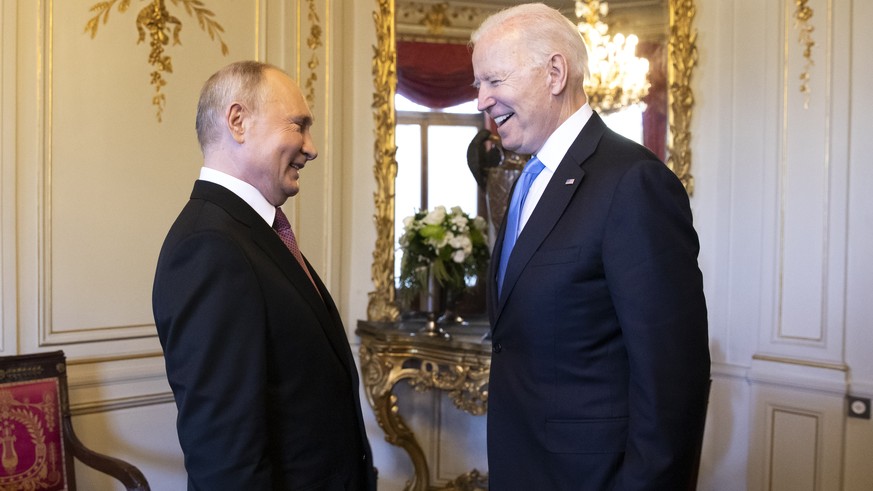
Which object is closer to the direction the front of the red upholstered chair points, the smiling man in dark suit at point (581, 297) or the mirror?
the smiling man in dark suit

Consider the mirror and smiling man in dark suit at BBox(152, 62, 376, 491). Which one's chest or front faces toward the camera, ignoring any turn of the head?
the mirror

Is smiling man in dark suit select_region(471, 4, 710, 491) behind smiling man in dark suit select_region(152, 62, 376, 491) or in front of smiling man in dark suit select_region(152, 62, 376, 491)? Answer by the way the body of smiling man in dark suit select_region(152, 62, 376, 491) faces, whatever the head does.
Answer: in front

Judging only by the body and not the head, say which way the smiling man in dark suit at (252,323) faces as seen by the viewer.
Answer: to the viewer's right

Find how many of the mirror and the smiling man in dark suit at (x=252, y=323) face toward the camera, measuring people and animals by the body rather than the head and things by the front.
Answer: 1

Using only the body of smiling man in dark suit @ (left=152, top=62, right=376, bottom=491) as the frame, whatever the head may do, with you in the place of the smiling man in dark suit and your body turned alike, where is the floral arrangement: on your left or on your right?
on your left

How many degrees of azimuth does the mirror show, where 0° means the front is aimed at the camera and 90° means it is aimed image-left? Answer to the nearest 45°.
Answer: approximately 0°

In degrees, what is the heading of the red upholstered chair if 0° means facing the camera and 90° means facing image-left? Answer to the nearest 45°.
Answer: approximately 315°

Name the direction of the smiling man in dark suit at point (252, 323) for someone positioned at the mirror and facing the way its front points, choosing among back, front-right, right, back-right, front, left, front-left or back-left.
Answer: front

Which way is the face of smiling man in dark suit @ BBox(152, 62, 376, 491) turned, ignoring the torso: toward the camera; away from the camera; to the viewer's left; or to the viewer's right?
to the viewer's right
